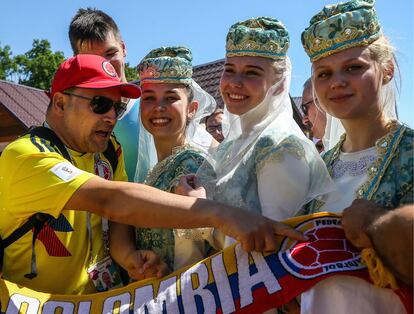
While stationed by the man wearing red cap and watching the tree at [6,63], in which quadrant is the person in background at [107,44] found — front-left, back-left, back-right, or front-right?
front-right

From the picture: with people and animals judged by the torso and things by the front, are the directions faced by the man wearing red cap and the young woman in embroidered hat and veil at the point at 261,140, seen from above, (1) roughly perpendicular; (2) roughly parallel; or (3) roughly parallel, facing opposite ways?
roughly perpendicular

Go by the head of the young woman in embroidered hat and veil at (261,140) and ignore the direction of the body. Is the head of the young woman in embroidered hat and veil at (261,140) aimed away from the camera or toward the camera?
toward the camera

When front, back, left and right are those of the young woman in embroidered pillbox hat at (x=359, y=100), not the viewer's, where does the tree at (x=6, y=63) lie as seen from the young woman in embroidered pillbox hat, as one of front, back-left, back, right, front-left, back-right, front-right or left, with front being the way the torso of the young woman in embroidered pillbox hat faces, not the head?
right

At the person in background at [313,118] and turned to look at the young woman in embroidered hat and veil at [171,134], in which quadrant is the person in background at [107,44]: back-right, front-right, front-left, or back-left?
front-right

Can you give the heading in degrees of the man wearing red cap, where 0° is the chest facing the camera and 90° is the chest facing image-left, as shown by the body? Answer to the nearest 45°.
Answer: approximately 315°

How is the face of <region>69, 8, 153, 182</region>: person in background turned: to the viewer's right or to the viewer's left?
to the viewer's right

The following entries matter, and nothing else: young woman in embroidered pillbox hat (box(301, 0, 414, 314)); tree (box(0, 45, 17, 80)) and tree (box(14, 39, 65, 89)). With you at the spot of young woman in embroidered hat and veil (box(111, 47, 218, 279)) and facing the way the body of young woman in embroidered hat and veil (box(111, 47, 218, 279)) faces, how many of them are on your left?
1

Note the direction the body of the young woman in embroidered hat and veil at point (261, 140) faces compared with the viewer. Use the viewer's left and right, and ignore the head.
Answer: facing the viewer and to the left of the viewer

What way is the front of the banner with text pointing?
toward the camera

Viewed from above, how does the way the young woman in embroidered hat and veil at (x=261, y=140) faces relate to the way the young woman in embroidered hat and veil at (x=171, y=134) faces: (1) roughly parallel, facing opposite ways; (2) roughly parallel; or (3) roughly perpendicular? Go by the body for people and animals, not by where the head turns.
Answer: roughly parallel

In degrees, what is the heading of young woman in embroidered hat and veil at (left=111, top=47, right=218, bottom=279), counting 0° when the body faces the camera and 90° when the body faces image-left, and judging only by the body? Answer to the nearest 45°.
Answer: approximately 45°

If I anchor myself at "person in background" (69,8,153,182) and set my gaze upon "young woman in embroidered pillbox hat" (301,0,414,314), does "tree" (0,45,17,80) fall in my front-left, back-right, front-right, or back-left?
back-left
